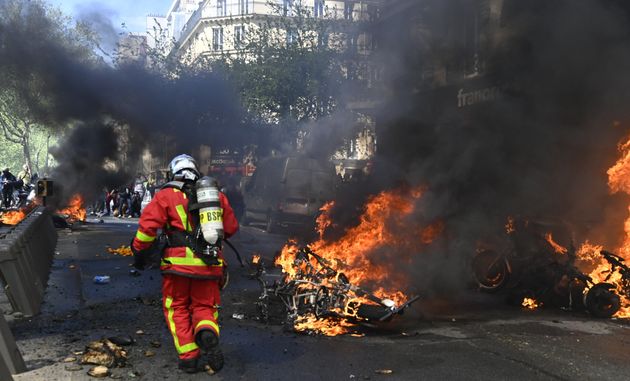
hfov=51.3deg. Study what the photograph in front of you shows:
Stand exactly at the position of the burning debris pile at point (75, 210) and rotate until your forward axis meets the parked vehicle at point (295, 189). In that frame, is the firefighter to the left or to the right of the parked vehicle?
right

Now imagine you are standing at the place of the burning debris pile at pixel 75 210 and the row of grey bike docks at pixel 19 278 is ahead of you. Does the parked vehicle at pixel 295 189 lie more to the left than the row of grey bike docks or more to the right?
left
